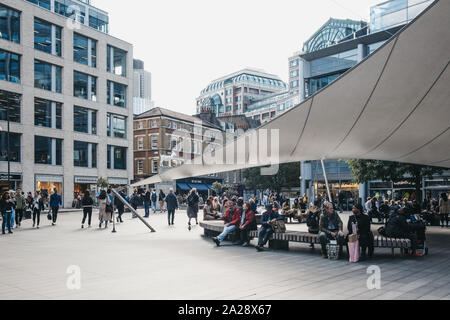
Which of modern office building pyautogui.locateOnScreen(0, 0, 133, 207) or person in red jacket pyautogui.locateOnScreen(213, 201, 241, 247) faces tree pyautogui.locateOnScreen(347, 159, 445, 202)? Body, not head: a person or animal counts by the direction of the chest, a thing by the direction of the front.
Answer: the modern office building

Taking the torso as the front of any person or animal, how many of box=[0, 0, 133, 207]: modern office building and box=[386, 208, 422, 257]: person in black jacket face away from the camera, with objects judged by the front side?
0

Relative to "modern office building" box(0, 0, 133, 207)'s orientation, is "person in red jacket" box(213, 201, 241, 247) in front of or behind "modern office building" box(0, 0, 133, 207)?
in front

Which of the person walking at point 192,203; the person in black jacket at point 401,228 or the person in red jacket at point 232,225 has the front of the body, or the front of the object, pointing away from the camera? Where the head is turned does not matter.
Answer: the person walking

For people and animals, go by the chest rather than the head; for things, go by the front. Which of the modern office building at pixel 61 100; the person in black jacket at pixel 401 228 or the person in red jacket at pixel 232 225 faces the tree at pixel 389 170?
the modern office building

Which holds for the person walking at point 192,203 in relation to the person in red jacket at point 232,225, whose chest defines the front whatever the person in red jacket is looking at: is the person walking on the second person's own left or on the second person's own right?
on the second person's own right

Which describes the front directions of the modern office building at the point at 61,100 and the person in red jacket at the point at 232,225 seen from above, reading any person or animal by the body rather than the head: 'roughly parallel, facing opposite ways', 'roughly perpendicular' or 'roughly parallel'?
roughly perpendicular

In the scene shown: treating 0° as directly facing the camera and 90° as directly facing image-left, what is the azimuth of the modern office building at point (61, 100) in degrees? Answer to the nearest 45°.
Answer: approximately 315°

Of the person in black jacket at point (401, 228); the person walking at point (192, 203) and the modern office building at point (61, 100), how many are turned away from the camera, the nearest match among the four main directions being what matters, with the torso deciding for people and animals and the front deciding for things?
1
